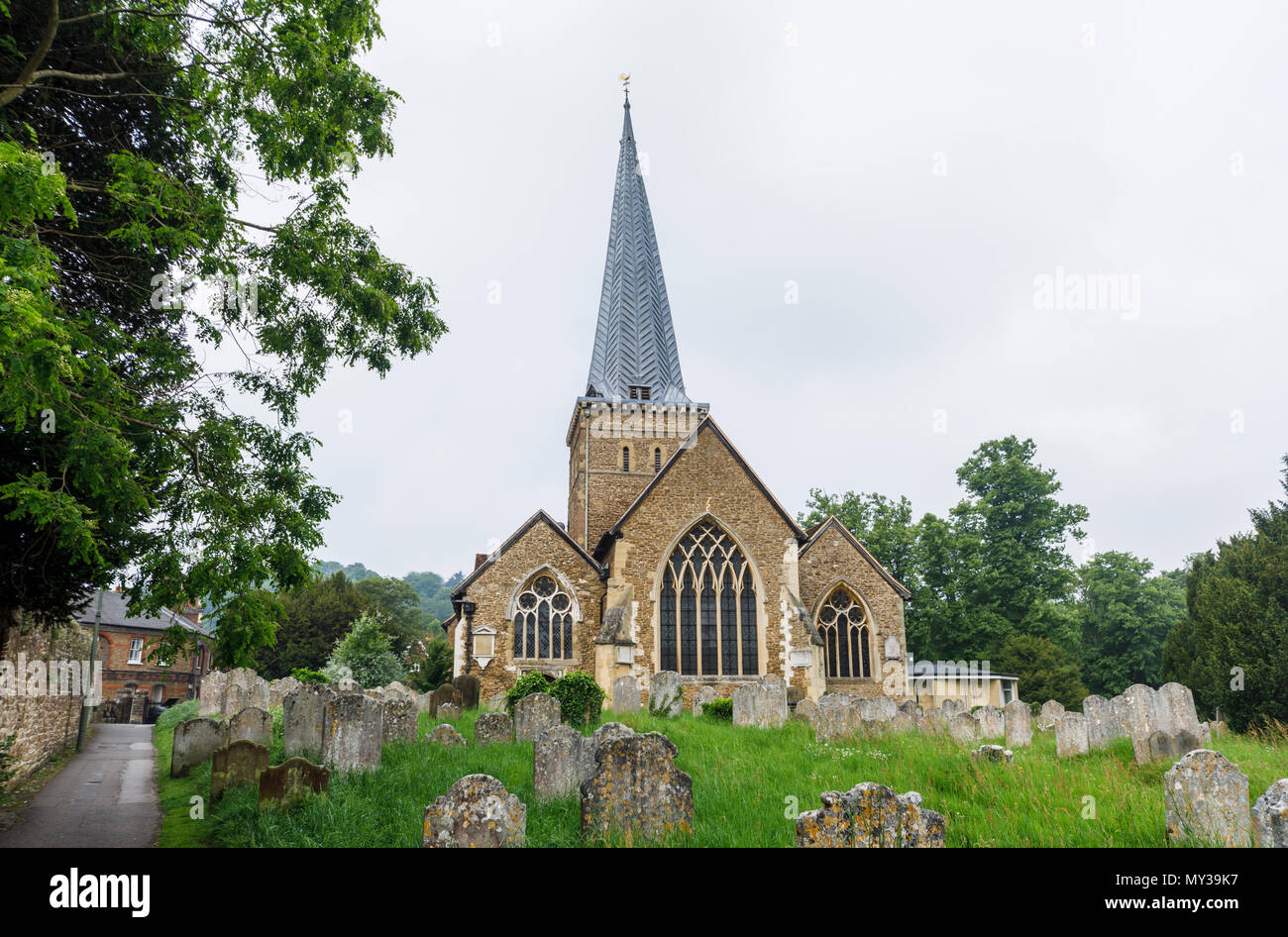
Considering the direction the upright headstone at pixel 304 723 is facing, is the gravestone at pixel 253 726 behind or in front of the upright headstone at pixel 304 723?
behind

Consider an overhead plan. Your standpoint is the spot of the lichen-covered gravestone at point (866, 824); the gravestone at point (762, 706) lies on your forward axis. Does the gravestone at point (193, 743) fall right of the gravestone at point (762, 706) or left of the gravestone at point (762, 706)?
left

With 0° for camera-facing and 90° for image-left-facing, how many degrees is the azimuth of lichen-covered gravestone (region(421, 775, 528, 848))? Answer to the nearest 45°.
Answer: approximately 0°

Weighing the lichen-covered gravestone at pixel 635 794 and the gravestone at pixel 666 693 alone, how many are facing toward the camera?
2
